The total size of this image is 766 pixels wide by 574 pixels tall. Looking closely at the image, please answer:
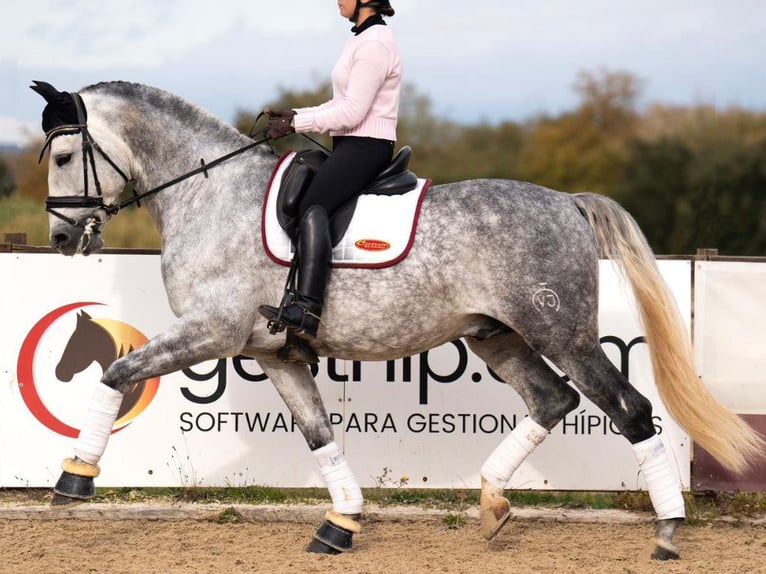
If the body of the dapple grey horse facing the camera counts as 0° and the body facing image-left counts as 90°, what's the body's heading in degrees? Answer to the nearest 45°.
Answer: approximately 90°

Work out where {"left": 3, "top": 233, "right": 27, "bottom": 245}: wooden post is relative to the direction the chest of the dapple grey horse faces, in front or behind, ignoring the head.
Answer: in front

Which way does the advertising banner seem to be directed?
toward the camera

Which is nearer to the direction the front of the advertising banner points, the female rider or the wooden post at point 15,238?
the female rider

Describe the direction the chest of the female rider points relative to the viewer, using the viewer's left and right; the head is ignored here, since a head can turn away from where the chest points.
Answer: facing to the left of the viewer

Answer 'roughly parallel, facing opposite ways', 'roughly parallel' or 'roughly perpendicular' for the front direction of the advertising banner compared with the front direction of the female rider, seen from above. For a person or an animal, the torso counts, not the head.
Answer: roughly perpendicular

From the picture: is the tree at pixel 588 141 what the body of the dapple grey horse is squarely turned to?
no

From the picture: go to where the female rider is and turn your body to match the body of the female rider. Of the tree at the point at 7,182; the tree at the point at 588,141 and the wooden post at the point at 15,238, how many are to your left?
0

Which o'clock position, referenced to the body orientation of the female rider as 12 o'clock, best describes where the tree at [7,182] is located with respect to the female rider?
The tree is roughly at 2 o'clock from the female rider.

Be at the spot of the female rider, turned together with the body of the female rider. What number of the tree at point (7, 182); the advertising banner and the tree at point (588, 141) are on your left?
0

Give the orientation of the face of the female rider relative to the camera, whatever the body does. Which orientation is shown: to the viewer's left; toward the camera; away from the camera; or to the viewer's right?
to the viewer's left

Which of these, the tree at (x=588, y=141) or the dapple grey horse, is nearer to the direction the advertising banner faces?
the dapple grey horse

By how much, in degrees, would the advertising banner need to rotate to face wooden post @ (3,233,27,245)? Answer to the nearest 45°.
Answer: approximately 90° to its right

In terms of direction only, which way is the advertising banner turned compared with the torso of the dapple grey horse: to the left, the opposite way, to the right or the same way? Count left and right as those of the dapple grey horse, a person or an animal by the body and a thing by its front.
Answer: to the left

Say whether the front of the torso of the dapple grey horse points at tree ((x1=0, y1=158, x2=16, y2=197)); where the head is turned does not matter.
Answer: no

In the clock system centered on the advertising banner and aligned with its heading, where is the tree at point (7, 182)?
The tree is roughly at 5 o'clock from the advertising banner.
